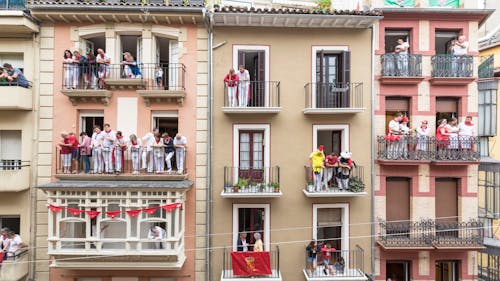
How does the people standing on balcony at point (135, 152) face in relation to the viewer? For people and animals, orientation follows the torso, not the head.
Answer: toward the camera

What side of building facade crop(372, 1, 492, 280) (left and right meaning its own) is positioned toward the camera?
front

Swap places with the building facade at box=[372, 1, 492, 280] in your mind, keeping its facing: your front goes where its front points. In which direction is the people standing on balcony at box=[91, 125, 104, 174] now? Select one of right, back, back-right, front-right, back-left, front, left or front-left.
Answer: front-right

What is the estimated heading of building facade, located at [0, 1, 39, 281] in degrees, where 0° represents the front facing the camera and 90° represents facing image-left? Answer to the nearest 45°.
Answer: approximately 0°

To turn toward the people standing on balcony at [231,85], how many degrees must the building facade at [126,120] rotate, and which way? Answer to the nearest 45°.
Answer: approximately 45° to its left

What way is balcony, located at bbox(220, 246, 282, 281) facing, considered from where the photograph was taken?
facing the viewer

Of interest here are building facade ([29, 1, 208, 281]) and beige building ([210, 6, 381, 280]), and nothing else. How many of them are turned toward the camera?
2

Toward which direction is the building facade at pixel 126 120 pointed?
toward the camera

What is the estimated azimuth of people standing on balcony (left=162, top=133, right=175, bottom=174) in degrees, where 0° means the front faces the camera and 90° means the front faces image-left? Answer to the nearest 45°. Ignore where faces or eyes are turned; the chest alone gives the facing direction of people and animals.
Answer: approximately 45°

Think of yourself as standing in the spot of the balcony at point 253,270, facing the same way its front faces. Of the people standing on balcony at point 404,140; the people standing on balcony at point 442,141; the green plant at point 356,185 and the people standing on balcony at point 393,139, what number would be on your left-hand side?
4

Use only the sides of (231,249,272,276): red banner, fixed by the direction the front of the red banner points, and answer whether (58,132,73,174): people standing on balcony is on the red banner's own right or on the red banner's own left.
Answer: on the red banner's own right

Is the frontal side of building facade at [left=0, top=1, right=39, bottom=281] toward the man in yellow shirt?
no

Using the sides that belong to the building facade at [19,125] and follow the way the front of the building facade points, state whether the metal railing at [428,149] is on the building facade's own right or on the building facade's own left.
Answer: on the building facade's own left
